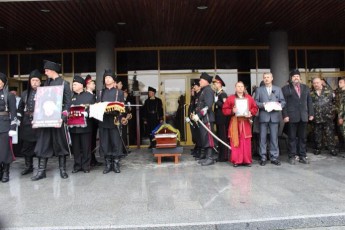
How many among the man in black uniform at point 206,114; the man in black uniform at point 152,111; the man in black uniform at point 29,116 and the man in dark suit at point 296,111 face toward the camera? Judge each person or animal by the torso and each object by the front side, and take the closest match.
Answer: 3

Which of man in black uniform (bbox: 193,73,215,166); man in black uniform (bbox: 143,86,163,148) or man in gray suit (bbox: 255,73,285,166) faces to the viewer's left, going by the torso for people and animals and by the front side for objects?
man in black uniform (bbox: 193,73,215,166)

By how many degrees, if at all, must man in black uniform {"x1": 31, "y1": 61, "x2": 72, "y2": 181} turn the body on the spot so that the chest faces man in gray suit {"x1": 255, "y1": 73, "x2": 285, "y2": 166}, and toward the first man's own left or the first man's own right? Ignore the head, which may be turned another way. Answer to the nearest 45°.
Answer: approximately 135° to the first man's own left

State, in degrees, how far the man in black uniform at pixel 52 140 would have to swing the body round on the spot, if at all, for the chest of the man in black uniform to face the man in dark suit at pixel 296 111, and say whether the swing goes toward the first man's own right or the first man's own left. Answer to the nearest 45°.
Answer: approximately 135° to the first man's own left

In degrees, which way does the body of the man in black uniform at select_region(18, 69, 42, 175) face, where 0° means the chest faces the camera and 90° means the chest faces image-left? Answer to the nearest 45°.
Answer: approximately 0°

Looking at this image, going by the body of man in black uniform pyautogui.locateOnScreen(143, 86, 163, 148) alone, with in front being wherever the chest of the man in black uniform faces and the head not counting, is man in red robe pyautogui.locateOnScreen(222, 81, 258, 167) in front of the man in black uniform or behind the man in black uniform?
in front

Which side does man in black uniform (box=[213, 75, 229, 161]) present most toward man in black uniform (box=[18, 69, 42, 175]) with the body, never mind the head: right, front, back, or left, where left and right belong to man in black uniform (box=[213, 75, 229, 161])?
front

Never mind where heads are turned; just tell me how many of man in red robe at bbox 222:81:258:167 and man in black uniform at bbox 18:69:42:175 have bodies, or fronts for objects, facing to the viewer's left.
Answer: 0

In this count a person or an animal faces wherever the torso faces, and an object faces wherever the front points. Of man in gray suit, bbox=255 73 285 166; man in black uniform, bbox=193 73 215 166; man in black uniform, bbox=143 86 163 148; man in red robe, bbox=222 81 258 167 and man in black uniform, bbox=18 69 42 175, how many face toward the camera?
4

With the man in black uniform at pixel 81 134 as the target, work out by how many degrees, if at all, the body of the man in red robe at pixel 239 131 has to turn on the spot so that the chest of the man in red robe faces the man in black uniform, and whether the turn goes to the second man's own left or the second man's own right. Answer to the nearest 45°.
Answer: approximately 90° to the second man's own right

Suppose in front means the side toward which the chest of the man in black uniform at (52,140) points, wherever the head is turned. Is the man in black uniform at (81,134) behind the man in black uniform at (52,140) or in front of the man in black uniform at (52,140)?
behind

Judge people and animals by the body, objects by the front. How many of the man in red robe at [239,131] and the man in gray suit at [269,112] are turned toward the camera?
2

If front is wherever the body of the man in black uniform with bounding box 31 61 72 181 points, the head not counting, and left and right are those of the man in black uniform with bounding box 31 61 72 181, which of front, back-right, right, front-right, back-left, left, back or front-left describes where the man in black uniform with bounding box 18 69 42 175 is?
right
